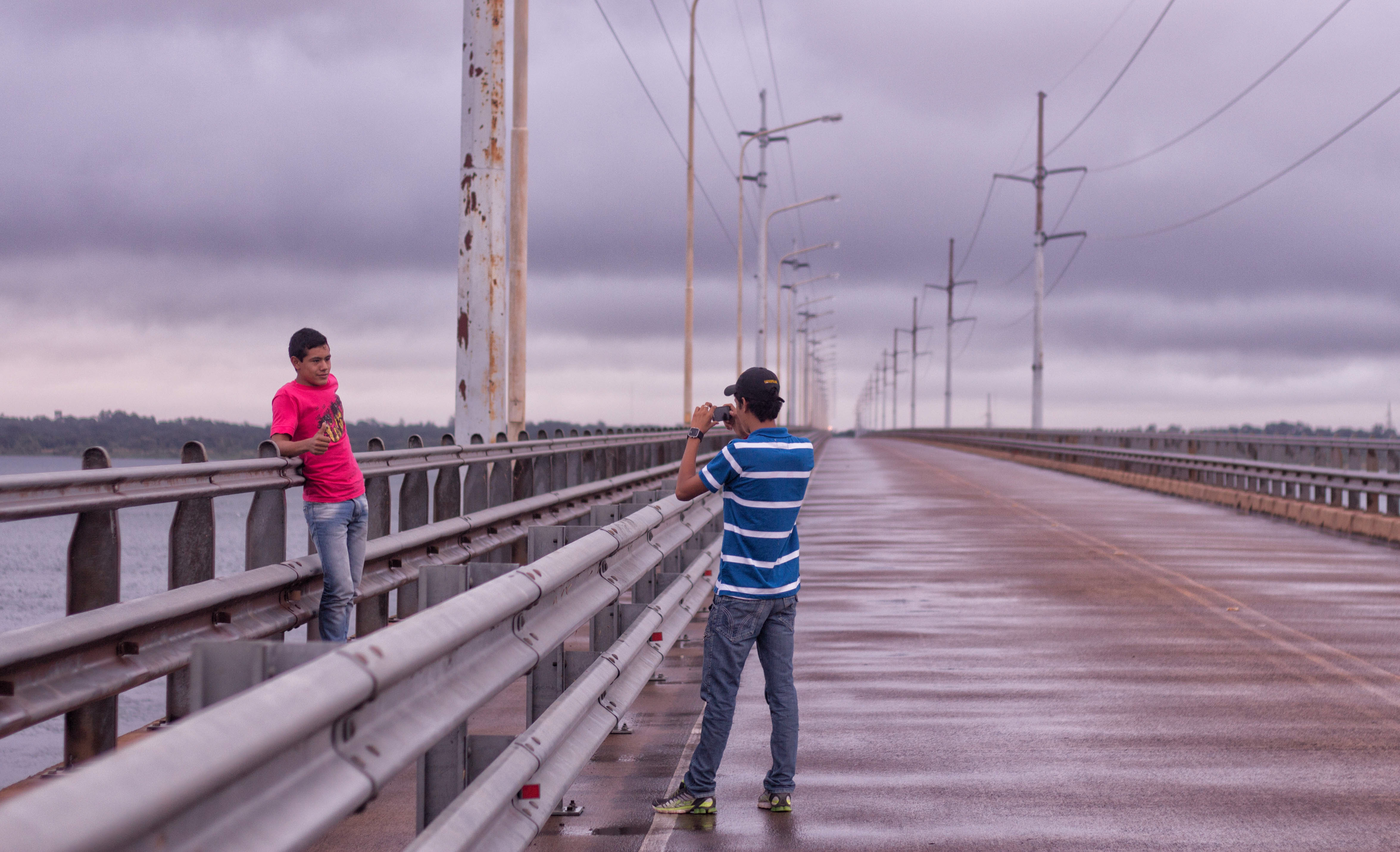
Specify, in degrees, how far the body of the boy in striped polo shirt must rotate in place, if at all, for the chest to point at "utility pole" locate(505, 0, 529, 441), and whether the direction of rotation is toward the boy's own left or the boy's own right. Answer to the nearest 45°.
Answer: approximately 45° to the boy's own right

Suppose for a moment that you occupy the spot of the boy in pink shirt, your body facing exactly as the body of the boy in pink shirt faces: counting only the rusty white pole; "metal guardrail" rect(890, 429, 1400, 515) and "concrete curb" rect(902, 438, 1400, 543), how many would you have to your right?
0

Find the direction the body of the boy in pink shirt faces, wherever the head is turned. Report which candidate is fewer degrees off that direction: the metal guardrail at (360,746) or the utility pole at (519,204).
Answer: the metal guardrail

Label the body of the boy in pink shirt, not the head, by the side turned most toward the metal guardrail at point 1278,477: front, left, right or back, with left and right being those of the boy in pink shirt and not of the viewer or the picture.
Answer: left

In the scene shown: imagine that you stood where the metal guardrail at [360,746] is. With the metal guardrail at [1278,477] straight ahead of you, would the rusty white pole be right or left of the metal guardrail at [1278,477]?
left

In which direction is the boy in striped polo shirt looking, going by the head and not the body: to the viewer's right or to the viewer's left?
to the viewer's left

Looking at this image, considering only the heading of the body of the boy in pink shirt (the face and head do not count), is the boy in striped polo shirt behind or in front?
in front

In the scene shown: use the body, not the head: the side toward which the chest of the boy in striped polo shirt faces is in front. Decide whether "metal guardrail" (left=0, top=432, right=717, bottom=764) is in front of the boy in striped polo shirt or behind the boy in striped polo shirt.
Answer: in front

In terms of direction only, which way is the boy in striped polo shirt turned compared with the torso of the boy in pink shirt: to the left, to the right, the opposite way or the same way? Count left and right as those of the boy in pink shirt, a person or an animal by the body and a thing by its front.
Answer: the opposite way

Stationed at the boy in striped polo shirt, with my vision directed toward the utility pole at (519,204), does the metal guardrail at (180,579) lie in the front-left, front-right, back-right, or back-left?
front-left

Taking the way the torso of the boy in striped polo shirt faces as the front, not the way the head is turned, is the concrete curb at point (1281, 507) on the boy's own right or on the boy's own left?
on the boy's own right

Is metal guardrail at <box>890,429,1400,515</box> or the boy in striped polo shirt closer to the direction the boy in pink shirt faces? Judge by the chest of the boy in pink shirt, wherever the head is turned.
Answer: the boy in striped polo shirt

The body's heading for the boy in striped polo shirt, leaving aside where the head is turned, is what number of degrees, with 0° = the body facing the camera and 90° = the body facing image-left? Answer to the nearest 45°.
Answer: approximately 135°

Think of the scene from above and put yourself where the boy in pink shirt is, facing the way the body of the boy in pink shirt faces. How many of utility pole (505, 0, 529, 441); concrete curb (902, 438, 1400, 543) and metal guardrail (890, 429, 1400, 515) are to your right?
0

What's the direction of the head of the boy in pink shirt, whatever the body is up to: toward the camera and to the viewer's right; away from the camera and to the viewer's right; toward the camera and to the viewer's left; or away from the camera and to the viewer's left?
toward the camera and to the viewer's right

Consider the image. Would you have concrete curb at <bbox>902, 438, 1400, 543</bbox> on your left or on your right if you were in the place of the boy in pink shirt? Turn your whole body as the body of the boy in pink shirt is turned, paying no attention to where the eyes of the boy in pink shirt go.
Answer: on your left

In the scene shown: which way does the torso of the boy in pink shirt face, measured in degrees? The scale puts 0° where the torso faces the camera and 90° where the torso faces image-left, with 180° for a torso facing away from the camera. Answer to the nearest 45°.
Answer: approximately 315°
